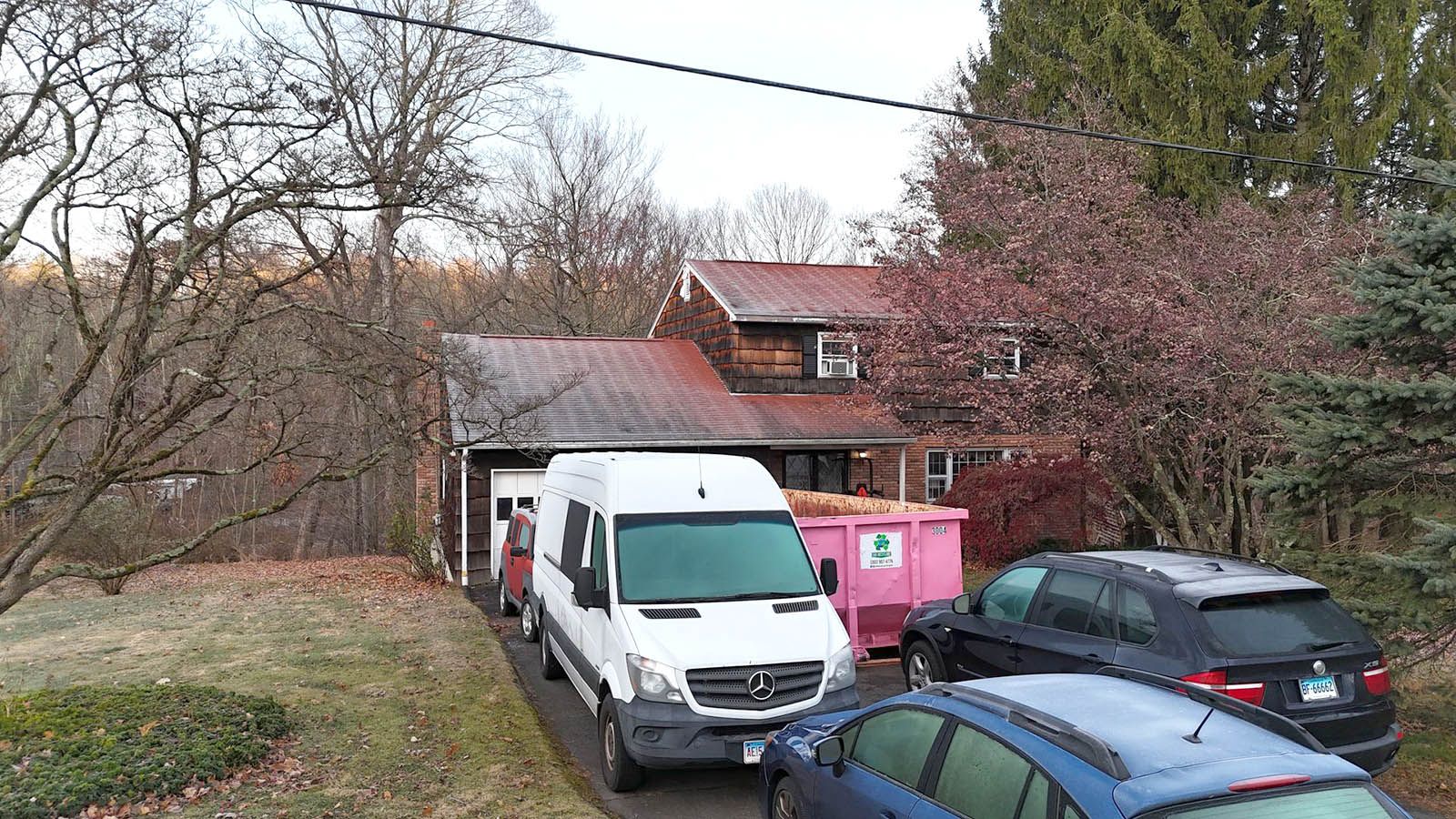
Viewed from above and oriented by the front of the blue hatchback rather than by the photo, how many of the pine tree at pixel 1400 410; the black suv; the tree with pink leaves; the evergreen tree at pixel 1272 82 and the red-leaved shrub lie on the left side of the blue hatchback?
0

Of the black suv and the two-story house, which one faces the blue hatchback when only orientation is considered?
the two-story house

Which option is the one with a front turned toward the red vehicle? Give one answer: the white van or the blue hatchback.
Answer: the blue hatchback

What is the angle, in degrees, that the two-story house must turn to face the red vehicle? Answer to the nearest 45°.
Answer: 0° — it already faces it

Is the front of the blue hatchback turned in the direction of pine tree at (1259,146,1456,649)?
no

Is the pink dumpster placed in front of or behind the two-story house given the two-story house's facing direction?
in front

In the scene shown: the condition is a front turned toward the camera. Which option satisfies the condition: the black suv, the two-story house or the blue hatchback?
the two-story house

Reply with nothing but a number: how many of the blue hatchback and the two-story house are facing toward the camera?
1

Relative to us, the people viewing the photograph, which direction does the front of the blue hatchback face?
facing away from the viewer and to the left of the viewer

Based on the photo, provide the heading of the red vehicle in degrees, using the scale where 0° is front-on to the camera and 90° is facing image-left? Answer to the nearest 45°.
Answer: approximately 315°

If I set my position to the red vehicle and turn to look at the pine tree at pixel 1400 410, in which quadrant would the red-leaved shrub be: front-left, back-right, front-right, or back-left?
front-left

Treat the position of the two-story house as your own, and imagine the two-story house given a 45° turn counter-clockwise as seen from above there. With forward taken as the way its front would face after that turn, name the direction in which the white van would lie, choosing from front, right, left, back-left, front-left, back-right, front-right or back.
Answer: front-right

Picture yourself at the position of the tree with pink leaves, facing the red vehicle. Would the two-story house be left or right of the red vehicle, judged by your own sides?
right

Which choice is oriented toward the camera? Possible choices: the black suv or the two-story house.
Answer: the two-story house

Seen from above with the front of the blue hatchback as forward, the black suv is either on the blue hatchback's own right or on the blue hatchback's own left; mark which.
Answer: on the blue hatchback's own right

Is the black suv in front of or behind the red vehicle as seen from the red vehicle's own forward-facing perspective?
in front

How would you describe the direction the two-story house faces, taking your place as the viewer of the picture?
facing the viewer

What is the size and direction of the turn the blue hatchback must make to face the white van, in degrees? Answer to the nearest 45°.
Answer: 0° — it already faces it

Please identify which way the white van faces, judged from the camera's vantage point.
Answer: facing the viewer and to the right of the viewer
